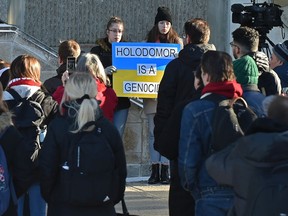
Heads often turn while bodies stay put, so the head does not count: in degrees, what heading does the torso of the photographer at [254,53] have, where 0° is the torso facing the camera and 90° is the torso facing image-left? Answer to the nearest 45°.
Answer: approximately 135°

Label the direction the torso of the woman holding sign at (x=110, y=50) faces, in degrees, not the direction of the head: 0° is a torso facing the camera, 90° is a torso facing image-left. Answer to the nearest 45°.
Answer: approximately 315°

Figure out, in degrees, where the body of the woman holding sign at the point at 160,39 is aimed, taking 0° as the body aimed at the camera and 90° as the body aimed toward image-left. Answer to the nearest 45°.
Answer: approximately 0°

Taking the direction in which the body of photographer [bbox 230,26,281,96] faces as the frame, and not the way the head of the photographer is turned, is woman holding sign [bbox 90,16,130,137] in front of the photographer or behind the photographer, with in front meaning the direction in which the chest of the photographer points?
in front

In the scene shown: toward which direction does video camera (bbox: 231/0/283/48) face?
to the viewer's left

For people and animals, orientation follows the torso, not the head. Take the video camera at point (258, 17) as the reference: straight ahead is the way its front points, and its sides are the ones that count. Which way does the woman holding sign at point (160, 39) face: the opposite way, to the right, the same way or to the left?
to the left

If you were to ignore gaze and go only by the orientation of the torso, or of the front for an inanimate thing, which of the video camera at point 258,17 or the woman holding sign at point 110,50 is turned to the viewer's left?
the video camera

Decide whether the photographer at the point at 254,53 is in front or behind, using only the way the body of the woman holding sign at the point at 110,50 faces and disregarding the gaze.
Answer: in front

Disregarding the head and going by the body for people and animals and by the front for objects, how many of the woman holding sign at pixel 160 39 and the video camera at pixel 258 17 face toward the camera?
1

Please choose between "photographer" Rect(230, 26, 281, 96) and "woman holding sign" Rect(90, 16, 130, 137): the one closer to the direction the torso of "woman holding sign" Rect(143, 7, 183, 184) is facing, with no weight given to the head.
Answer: the photographer

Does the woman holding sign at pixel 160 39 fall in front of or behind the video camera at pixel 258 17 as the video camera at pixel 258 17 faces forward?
in front

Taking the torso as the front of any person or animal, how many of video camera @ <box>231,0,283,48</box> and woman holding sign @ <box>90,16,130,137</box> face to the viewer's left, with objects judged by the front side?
1
